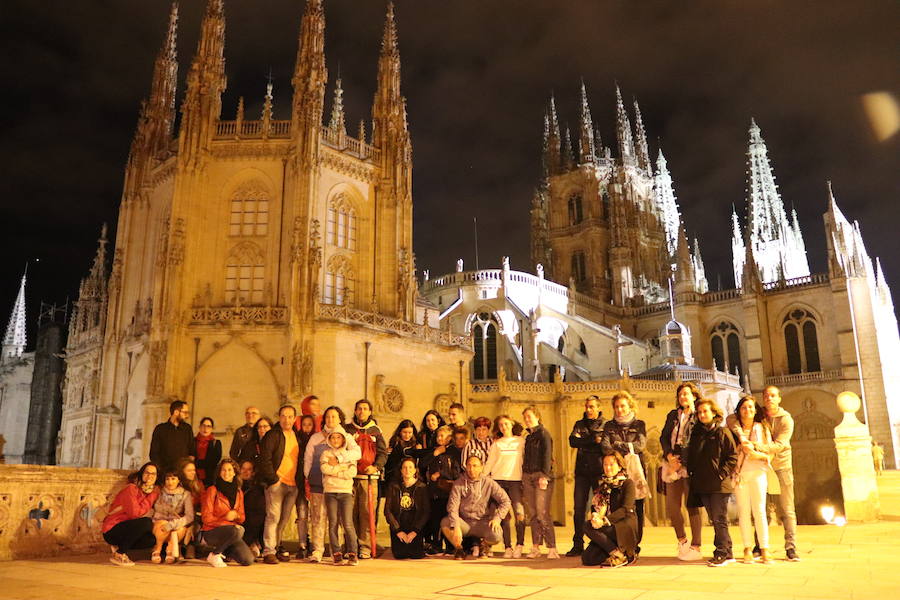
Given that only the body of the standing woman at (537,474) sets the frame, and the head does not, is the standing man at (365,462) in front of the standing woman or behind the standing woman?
in front

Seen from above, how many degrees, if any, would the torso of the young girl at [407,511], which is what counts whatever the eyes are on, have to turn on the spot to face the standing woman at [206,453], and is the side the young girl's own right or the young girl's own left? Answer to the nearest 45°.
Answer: approximately 90° to the young girl's own right

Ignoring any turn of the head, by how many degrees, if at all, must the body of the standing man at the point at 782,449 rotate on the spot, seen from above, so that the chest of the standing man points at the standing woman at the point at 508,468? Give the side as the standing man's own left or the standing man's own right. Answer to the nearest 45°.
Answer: approximately 45° to the standing man's own right

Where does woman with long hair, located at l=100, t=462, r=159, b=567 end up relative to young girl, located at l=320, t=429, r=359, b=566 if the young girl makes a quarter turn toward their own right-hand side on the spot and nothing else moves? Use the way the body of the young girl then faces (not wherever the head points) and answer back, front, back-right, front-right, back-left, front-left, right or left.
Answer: front

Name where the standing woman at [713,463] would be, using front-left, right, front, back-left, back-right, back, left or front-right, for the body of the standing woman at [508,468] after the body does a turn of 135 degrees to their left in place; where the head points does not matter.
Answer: right
